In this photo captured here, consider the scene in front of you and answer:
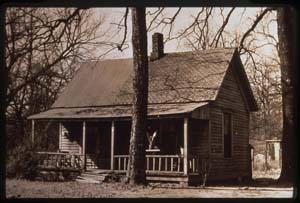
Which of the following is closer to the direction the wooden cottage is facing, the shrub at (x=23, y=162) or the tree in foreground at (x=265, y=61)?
the shrub

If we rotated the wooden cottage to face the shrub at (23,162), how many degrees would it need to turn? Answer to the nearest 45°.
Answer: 0° — it already faces it

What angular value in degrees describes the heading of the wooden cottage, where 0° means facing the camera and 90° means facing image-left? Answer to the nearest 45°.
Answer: approximately 45°

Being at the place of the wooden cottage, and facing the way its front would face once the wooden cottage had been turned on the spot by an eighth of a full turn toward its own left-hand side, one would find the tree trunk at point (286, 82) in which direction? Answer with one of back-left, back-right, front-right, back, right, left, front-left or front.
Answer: front-left
